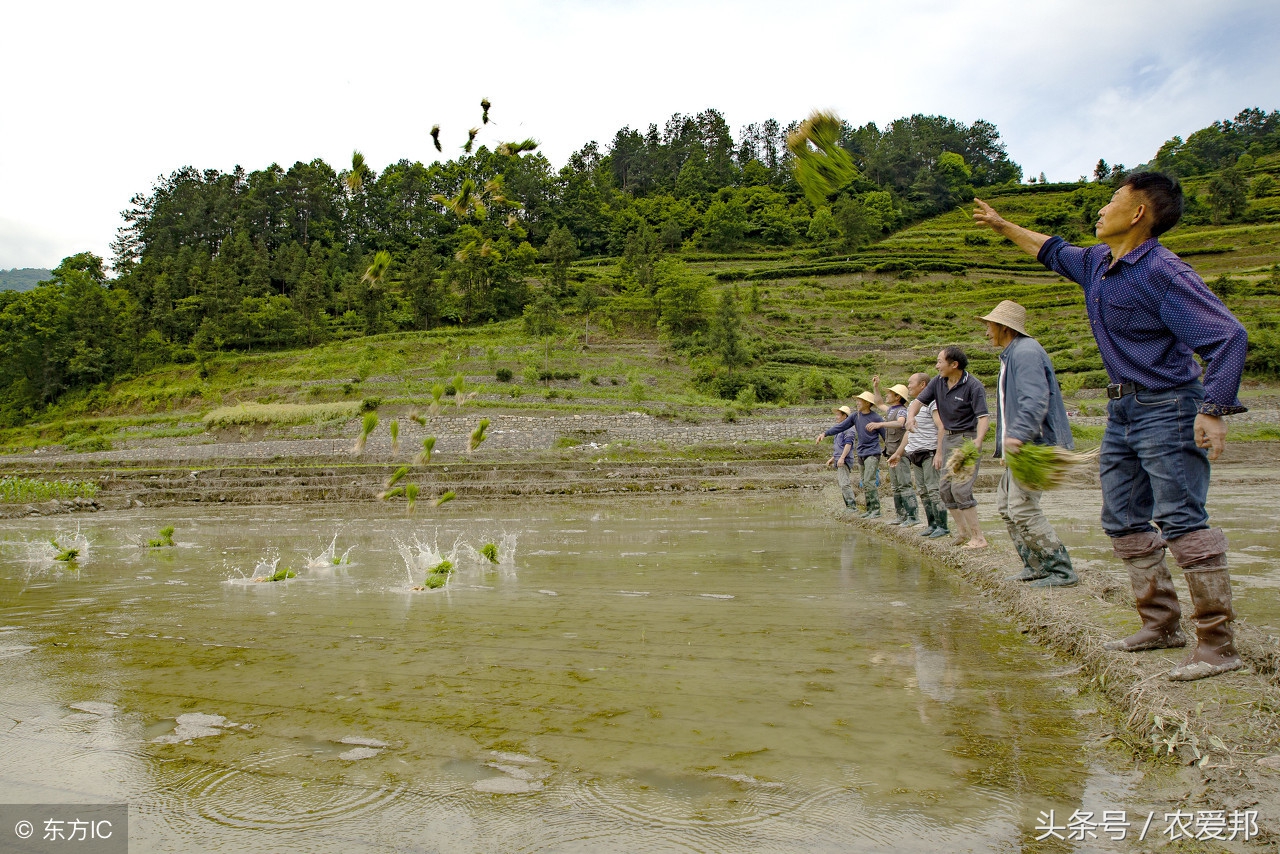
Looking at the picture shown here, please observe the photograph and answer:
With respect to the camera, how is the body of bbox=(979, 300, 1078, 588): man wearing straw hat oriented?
to the viewer's left

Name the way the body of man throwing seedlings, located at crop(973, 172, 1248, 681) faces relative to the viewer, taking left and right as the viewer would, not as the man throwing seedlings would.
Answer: facing the viewer and to the left of the viewer

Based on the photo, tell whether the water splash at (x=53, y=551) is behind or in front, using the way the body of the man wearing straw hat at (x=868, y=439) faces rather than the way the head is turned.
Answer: in front

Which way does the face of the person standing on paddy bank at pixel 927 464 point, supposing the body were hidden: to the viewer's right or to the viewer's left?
to the viewer's left

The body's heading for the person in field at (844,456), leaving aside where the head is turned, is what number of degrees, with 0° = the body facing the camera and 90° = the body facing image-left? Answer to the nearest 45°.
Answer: approximately 45°

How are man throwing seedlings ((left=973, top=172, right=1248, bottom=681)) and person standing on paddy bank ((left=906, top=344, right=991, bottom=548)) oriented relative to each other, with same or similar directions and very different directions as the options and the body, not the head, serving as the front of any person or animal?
same or similar directions

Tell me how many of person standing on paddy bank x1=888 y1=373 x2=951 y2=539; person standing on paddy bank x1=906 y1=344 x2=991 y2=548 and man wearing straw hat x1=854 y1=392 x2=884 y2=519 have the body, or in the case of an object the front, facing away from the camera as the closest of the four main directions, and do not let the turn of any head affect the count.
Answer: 0

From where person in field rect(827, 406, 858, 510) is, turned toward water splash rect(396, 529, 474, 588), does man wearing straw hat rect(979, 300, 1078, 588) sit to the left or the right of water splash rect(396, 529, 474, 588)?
left

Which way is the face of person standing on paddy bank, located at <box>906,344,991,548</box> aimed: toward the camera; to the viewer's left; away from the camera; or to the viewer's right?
to the viewer's left

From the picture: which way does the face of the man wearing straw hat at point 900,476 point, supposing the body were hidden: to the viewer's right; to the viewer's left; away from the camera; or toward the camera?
to the viewer's left

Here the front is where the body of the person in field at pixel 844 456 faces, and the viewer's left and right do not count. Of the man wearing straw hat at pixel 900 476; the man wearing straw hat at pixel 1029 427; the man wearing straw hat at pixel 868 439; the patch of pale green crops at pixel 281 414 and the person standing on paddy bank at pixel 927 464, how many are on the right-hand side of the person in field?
1
